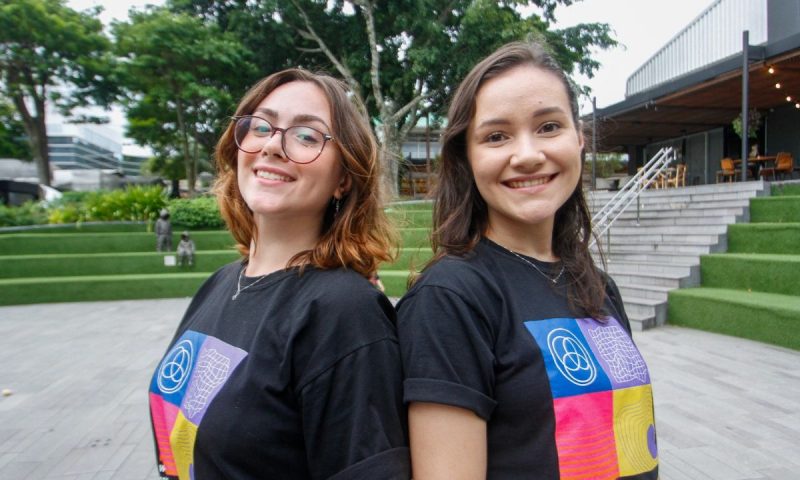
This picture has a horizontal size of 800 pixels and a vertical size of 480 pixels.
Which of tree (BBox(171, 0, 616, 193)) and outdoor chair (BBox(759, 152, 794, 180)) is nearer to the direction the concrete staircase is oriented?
the tree

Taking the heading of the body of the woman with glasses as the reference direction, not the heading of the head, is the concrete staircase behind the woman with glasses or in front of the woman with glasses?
behind

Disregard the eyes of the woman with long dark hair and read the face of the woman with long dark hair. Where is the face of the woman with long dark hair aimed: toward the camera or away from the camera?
toward the camera

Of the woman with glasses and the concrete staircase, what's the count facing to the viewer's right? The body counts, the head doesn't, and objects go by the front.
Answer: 0

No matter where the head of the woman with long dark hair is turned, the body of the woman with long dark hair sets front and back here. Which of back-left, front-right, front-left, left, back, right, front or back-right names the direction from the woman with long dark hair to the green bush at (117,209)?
back

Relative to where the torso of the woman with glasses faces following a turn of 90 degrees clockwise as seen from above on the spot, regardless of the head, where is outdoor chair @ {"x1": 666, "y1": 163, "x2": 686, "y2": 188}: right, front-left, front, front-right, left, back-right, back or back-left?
right

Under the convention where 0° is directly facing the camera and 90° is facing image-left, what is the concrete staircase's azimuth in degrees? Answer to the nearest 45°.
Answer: approximately 45°

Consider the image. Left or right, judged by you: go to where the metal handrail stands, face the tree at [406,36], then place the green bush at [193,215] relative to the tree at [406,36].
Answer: left

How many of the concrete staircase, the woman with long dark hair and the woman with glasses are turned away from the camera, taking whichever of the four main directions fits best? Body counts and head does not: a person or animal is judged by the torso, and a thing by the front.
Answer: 0

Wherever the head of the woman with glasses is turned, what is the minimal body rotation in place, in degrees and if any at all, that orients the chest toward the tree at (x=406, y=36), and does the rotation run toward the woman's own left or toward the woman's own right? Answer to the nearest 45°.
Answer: approximately 135° to the woman's own right

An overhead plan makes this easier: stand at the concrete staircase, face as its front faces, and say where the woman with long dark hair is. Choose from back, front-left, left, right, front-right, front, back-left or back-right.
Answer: front-left

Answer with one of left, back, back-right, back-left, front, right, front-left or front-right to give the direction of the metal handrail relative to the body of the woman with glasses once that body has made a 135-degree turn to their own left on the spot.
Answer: front-left

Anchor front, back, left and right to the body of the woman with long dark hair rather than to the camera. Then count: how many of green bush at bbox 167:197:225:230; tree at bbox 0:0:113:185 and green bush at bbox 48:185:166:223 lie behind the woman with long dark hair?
3

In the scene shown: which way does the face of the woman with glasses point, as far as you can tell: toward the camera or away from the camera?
toward the camera
